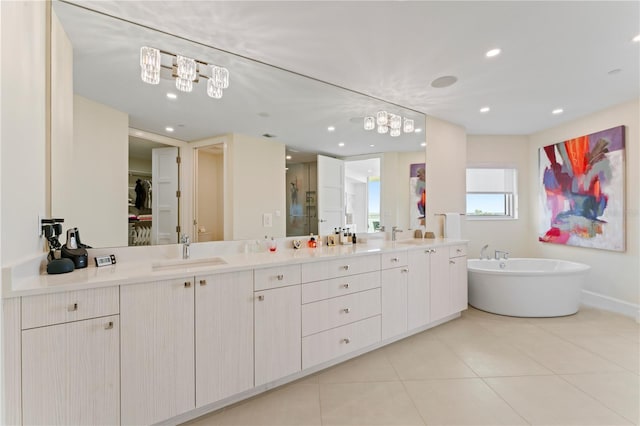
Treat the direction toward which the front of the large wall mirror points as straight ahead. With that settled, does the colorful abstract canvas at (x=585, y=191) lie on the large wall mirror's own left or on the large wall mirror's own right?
on the large wall mirror's own left

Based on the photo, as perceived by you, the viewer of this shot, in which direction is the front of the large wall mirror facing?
facing the viewer and to the right of the viewer

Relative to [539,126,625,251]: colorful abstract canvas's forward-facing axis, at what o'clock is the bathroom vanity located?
The bathroom vanity is roughly at 11 o'clock from the colorful abstract canvas.

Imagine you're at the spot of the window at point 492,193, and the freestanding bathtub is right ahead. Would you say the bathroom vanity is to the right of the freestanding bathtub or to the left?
right

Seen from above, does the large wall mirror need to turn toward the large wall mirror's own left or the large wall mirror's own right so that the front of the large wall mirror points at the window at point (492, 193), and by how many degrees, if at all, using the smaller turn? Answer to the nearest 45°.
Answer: approximately 45° to the large wall mirror's own left

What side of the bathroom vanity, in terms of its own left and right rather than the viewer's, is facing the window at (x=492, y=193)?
left

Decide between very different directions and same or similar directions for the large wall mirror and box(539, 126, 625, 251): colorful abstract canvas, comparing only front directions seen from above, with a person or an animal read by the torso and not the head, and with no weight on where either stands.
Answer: very different directions

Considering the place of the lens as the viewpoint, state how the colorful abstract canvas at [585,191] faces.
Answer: facing the viewer and to the left of the viewer

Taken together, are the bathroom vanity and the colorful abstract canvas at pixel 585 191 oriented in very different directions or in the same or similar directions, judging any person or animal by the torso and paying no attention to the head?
very different directions

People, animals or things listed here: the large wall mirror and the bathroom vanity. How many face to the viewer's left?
0

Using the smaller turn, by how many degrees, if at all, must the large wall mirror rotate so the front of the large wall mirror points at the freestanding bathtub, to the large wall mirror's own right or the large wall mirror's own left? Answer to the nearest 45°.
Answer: approximately 45° to the large wall mirror's own left

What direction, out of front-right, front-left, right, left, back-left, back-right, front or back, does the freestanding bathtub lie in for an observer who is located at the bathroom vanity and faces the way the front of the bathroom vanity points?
front-left
